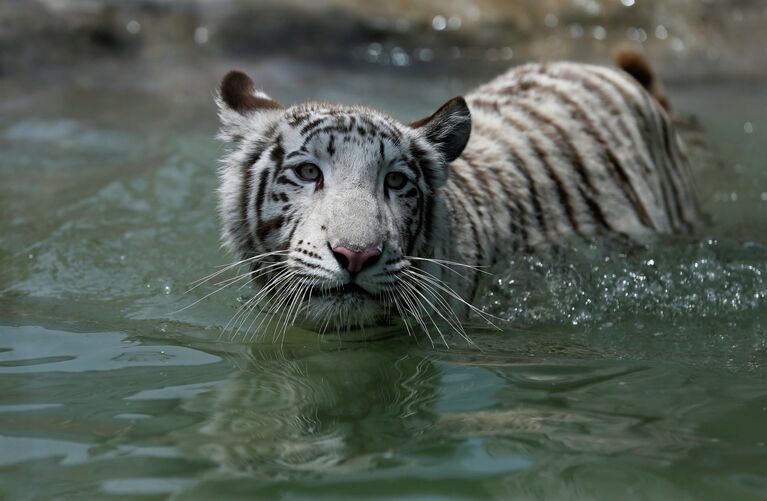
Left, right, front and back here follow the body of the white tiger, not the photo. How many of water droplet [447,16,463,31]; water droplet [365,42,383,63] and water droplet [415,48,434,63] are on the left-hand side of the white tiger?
0

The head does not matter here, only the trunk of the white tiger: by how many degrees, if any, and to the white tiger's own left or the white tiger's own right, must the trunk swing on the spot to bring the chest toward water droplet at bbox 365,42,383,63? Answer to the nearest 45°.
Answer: approximately 135° to the white tiger's own right

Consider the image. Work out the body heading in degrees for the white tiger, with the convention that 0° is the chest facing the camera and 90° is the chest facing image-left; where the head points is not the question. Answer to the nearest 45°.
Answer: approximately 45°

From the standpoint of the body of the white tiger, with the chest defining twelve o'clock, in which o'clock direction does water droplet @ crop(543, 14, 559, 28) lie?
The water droplet is roughly at 5 o'clock from the white tiger.

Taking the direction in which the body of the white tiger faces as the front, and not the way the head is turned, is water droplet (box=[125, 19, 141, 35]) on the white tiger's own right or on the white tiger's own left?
on the white tiger's own right

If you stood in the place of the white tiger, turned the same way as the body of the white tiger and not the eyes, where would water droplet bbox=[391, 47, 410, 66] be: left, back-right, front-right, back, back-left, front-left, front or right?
back-right

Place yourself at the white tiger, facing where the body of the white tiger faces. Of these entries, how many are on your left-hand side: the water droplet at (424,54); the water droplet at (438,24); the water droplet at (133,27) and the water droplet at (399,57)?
0

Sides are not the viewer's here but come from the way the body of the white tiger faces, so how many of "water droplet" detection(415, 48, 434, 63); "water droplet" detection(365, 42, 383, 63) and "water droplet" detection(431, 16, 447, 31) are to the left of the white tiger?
0

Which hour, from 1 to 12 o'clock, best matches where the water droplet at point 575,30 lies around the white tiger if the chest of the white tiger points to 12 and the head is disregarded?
The water droplet is roughly at 5 o'clock from the white tiger.

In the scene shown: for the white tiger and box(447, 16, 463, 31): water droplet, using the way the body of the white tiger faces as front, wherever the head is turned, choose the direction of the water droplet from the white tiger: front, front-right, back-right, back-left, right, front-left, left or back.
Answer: back-right

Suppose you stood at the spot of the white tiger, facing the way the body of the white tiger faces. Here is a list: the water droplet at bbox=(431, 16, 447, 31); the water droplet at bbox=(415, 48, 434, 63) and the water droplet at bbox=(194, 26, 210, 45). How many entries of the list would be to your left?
0

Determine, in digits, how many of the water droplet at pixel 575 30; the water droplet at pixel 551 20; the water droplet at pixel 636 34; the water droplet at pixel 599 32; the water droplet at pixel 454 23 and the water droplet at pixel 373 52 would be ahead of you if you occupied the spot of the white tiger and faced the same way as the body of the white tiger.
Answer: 0

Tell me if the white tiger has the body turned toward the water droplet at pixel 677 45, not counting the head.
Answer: no
